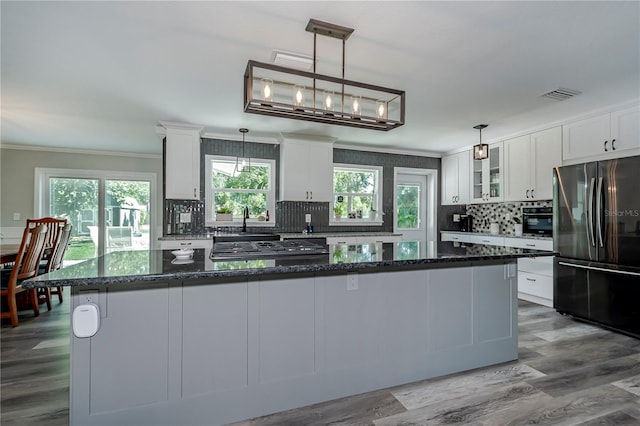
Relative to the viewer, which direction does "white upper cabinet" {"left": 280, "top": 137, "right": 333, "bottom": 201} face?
toward the camera

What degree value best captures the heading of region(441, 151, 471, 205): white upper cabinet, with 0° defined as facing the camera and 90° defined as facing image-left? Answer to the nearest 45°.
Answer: approximately 45°

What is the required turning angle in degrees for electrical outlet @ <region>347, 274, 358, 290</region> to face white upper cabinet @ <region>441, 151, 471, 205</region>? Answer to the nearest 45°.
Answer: approximately 135° to its left

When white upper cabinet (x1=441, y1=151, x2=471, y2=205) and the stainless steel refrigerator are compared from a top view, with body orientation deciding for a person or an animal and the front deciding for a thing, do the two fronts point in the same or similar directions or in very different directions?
same or similar directions

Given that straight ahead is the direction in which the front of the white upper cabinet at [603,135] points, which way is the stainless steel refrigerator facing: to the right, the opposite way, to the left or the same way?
the same way

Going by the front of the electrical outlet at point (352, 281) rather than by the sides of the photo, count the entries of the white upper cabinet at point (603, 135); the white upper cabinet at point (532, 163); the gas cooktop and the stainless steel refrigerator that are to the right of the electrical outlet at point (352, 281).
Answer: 1

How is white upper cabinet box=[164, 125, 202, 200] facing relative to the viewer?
toward the camera

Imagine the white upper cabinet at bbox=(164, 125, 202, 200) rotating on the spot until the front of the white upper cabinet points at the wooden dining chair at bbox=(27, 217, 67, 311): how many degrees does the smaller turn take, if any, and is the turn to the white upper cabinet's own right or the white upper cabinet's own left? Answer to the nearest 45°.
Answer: approximately 90° to the white upper cabinet's own right

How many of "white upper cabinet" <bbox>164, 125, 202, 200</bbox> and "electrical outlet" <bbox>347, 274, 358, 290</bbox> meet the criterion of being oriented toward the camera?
2

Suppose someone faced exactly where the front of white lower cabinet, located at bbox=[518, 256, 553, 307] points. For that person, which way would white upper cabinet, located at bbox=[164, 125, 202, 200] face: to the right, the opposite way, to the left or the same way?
to the left

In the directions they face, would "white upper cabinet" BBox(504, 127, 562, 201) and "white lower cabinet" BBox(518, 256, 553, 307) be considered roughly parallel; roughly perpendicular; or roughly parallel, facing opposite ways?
roughly parallel

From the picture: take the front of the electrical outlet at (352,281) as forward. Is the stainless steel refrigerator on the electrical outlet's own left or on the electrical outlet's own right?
on the electrical outlet's own left

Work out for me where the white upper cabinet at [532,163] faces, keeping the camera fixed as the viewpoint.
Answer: facing the viewer and to the left of the viewer

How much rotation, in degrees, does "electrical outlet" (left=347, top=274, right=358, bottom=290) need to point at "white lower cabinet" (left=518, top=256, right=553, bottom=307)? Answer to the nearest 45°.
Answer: approximately 135° to its left

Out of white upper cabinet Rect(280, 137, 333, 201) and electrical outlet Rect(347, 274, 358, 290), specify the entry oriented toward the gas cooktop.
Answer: the white upper cabinet

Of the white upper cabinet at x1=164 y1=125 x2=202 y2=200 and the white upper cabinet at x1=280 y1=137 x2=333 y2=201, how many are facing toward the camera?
2

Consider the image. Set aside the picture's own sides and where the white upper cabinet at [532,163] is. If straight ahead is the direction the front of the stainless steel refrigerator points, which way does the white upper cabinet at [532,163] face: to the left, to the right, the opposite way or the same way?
the same way
